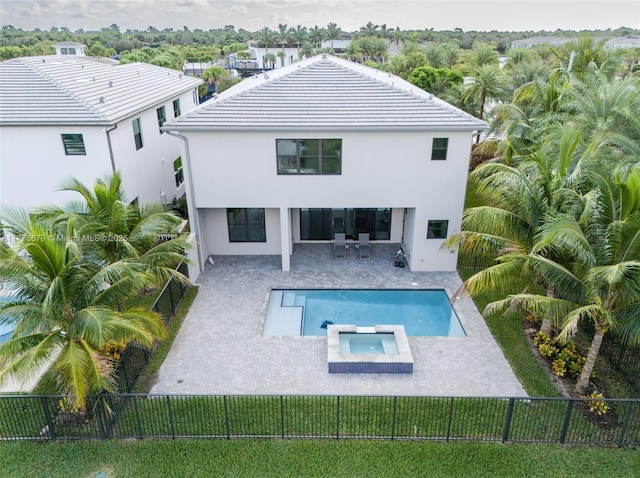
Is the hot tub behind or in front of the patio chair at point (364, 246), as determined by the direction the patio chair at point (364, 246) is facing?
in front

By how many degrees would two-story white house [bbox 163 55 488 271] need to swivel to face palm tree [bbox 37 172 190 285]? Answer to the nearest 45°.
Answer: approximately 135° to its left

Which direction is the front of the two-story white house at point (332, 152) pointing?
away from the camera

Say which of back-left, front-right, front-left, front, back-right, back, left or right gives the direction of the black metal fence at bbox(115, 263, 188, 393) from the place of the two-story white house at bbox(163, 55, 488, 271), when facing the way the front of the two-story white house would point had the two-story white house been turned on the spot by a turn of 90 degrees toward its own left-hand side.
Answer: front-left

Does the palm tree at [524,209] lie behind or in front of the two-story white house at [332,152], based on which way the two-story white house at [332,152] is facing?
behind

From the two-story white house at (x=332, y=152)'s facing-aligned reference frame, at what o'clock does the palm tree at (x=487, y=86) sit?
The palm tree is roughly at 1 o'clock from the two-story white house.

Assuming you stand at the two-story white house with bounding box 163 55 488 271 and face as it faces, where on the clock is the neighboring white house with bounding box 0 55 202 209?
The neighboring white house is roughly at 9 o'clock from the two-story white house.

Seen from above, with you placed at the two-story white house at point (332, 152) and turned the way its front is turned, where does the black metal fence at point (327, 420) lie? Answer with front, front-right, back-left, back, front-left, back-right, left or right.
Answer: back

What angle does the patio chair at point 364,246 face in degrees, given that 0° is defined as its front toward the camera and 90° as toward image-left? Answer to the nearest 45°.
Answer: approximately 0°

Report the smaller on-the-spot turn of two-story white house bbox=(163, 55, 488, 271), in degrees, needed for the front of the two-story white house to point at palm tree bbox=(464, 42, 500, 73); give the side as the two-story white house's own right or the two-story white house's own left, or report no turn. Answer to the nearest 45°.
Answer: approximately 45° to the two-story white house's own right
